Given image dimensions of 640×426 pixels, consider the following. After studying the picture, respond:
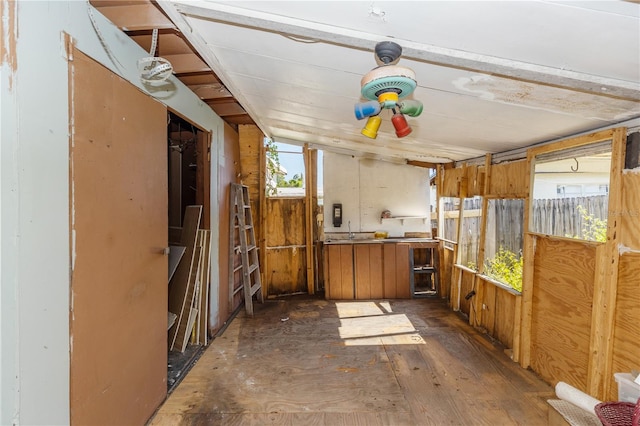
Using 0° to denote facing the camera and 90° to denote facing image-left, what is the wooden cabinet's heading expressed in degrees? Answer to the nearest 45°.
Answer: approximately 0°

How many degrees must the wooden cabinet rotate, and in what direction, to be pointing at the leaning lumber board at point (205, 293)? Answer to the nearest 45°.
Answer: approximately 45° to its right

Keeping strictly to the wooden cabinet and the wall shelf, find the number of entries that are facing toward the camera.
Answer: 2

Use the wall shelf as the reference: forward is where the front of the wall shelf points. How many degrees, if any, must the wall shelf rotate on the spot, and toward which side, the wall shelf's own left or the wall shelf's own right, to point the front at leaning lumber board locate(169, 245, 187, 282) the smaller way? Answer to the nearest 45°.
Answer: approximately 45° to the wall shelf's own right

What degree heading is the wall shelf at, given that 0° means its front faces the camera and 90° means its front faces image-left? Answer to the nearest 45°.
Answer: approximately 0°

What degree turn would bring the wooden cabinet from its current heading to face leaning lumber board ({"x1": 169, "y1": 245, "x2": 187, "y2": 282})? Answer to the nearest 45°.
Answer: approximately 45° to its right
